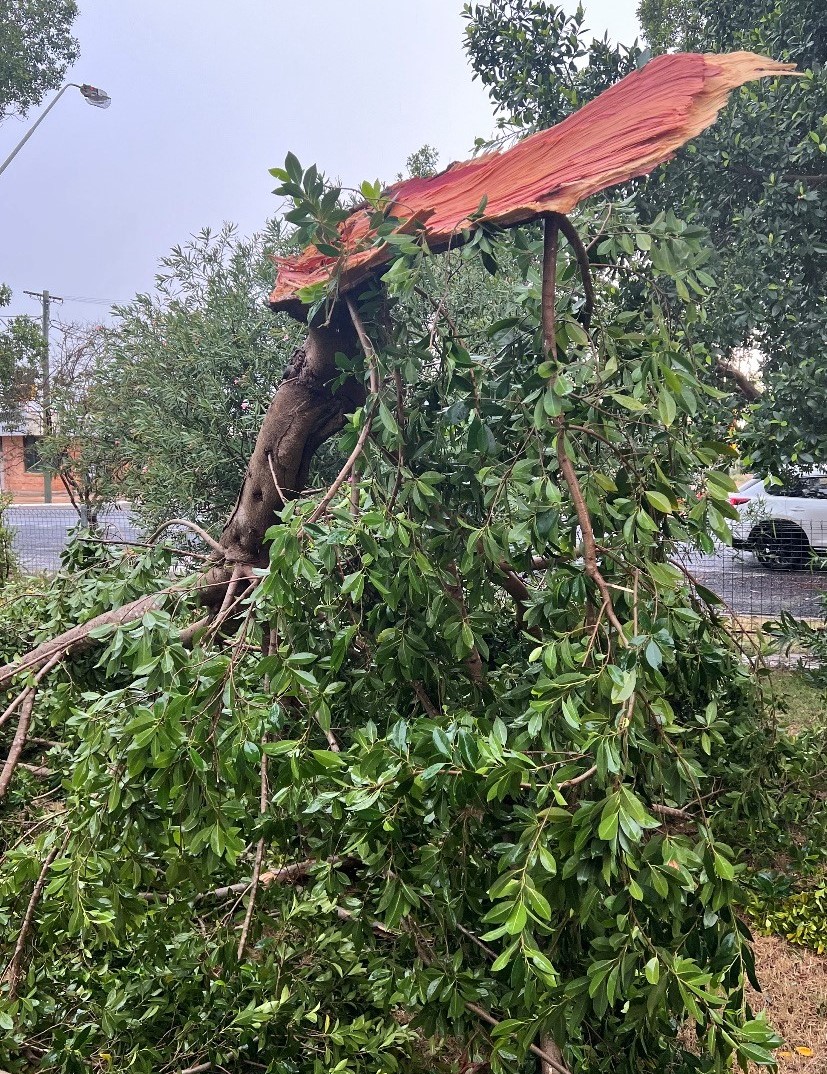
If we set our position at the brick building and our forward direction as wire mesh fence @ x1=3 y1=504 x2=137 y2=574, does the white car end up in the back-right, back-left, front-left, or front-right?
front-left

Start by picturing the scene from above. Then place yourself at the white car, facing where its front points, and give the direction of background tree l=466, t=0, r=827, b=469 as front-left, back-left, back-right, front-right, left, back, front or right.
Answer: right

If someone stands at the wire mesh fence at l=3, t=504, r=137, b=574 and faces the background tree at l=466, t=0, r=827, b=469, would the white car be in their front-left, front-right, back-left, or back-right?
front-left
